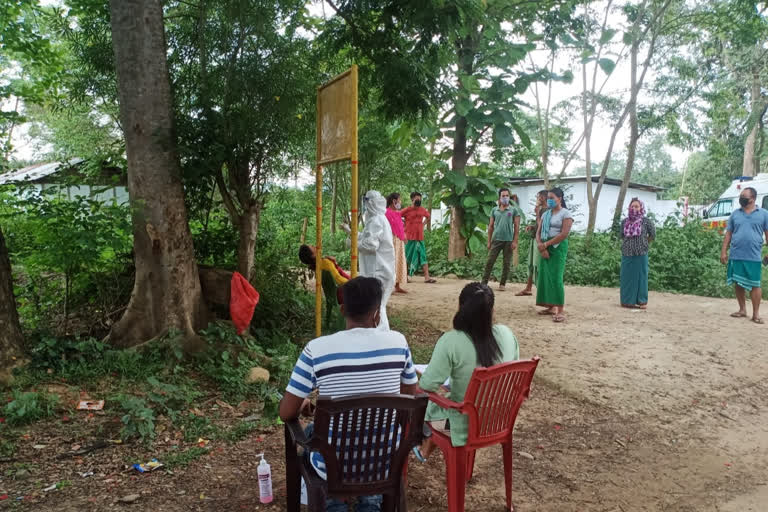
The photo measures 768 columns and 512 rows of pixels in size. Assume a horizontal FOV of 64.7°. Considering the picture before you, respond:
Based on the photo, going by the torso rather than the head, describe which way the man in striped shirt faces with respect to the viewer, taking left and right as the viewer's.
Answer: facing away from the viewer

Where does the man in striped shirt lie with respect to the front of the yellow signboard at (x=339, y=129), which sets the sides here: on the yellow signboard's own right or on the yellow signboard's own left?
on the yellow signboard's own left

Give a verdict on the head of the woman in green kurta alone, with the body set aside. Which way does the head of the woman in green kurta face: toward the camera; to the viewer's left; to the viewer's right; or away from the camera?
away from the camera

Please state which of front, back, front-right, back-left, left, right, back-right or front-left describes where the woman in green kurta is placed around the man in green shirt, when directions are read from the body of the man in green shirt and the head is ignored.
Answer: front

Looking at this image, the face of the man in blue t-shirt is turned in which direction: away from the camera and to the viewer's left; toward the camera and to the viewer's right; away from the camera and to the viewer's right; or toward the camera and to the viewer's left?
toward the camera and to the viewer's left

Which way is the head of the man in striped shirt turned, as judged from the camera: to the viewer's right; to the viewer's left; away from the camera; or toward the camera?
away from the camera

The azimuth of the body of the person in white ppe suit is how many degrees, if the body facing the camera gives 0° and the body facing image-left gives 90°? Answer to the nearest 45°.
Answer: approximately 90°

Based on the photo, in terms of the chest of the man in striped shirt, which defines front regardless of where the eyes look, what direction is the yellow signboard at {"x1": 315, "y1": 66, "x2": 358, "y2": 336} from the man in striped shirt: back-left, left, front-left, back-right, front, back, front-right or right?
front

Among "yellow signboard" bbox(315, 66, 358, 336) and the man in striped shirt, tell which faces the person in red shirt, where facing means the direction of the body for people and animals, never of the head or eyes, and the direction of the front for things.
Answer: the man in striped shirt

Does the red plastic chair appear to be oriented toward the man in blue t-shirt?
no

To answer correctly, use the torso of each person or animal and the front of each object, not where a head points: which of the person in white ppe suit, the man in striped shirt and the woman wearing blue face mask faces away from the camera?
the man in striped shirt

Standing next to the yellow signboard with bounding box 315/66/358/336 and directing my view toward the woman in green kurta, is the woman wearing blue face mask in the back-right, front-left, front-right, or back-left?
back-left

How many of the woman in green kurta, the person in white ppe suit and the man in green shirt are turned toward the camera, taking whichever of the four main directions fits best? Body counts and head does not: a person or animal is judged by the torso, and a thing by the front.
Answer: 1

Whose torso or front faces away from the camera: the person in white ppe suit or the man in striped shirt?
the man in striped shirt

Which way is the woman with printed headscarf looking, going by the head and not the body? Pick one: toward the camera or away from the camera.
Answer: toward the camera

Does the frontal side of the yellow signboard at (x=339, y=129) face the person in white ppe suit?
no

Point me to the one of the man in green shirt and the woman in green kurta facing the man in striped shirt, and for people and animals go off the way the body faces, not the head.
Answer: the man in green shirt
